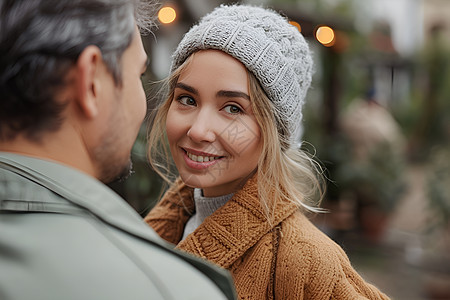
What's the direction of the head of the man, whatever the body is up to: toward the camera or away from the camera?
away from the camera

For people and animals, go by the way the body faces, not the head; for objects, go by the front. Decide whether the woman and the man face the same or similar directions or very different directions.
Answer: very different directions

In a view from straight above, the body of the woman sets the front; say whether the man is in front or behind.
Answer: in front

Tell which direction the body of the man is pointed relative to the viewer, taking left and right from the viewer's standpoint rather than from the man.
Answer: facing away from the viewer and to the right of the viewer

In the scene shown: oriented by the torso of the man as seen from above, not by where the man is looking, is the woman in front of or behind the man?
in front

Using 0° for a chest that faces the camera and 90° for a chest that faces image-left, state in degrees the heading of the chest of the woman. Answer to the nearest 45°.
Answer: approximately 45°
